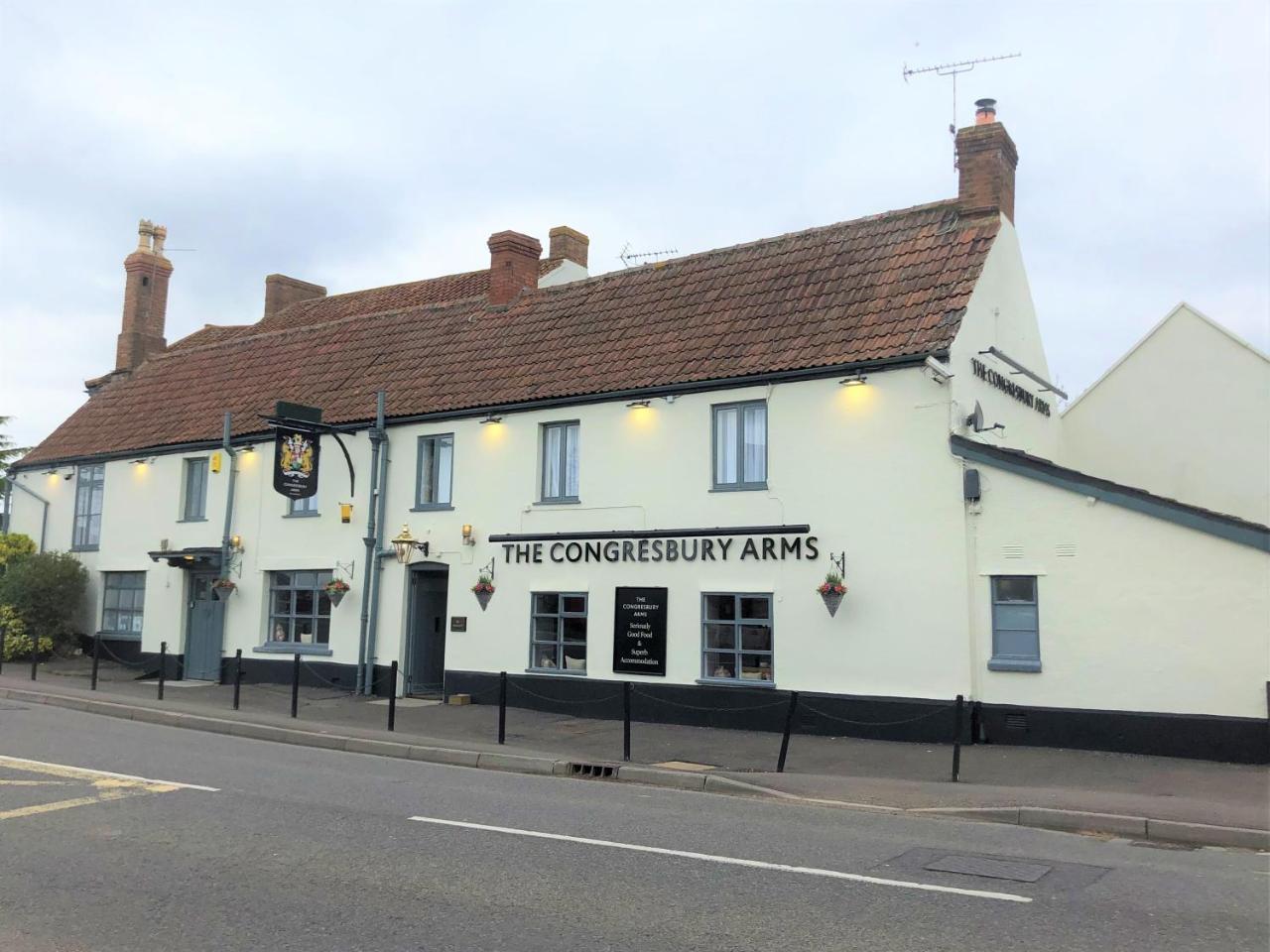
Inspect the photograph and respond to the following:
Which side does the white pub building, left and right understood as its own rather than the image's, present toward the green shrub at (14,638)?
right

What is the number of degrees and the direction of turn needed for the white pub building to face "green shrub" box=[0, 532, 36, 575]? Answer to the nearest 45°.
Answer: approximately 90° to its right

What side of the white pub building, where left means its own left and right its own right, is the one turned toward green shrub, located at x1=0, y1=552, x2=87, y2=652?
right
